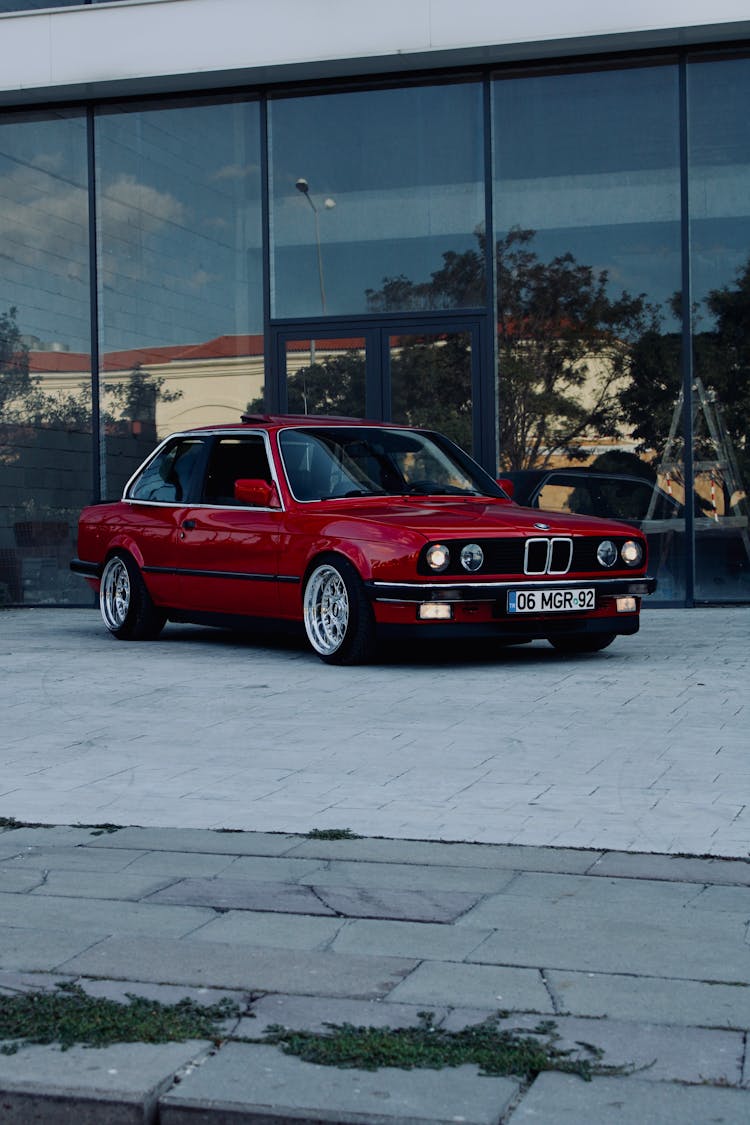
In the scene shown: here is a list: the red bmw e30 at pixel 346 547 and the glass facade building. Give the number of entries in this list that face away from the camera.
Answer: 0

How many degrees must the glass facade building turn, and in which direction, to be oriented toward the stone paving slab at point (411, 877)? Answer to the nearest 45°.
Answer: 0° — it already faces it

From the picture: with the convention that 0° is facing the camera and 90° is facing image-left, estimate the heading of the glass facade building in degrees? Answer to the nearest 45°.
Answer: approximately 0°

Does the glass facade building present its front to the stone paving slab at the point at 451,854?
yes

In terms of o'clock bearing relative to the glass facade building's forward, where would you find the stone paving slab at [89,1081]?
The stone paving slab is roughly at 12 o'clock from the glass facade building.

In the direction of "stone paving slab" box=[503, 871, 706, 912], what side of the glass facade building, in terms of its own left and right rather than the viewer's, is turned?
front

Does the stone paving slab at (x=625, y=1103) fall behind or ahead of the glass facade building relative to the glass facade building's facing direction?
ahead

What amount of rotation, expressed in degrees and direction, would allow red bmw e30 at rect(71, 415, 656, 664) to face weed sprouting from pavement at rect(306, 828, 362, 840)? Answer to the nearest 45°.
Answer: approximately 45° to its right

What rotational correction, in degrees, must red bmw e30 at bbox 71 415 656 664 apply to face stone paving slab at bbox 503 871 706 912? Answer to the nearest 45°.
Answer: approximately 45° to its right

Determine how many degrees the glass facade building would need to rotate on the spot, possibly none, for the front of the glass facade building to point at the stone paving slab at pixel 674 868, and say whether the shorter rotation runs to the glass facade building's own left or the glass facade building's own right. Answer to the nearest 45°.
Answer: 0° — it already faces it

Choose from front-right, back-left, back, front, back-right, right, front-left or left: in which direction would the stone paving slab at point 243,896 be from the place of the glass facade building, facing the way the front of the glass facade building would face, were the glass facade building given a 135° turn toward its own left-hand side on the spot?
back-right

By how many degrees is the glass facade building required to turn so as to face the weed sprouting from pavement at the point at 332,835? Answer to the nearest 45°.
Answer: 0° — it already faces it

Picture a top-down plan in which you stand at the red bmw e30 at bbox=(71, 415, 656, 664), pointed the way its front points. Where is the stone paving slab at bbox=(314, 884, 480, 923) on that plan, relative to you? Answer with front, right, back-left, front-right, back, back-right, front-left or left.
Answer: front-right

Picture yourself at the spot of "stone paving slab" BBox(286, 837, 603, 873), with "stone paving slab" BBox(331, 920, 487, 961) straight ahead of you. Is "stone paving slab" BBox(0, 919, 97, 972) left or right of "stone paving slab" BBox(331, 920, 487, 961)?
right
